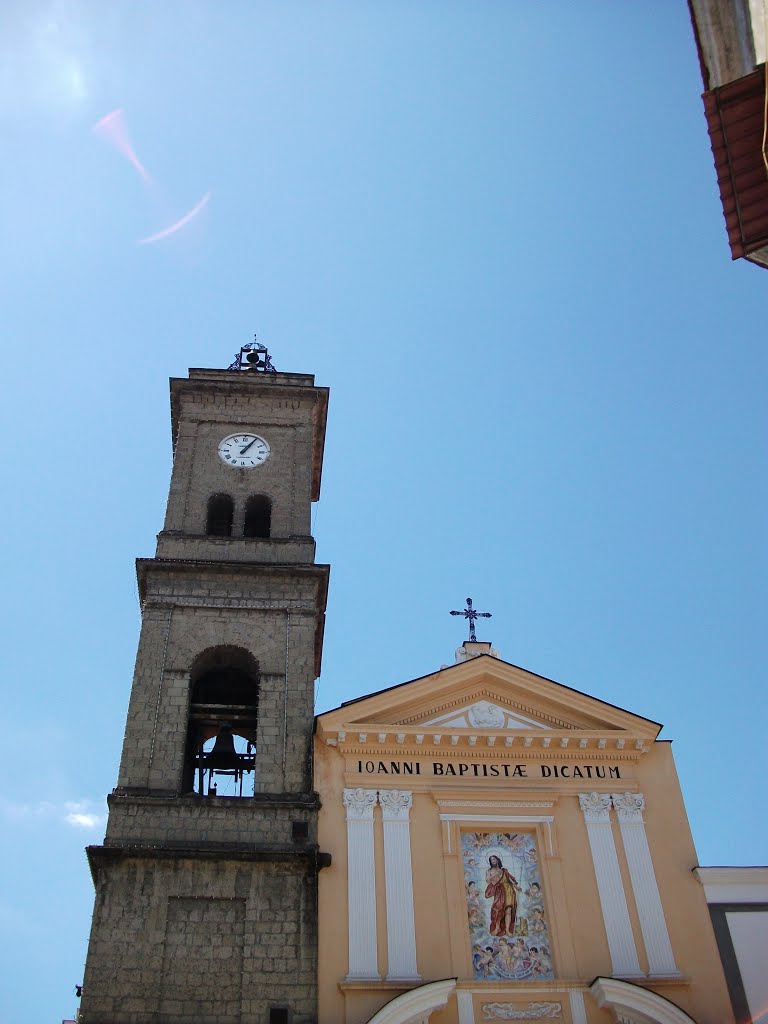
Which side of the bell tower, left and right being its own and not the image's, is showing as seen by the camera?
front

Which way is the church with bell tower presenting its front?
toward the camera
